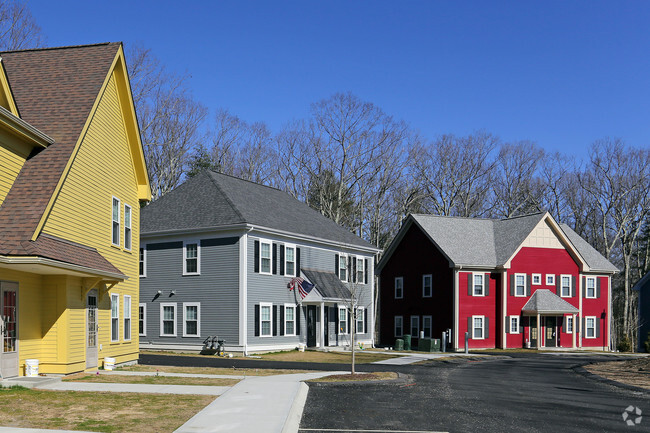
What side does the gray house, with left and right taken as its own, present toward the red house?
left

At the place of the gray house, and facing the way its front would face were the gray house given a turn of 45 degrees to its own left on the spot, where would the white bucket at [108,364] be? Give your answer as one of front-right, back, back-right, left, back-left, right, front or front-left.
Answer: right

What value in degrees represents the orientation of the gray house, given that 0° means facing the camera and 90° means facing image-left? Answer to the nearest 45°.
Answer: approximately 315°

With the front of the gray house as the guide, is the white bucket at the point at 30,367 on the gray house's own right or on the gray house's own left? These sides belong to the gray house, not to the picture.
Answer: on the gray house's own right

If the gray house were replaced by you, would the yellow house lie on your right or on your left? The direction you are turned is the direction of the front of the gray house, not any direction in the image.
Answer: on your right
